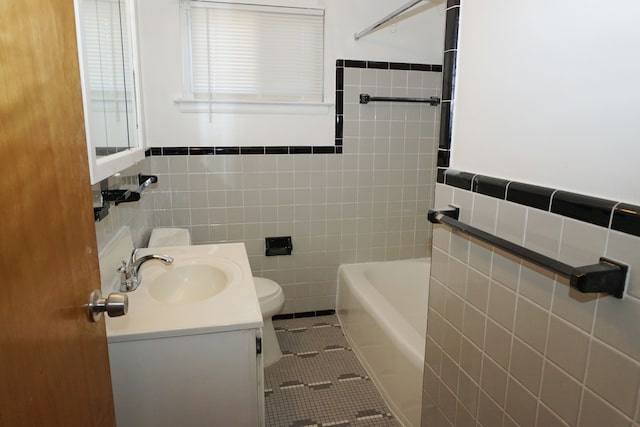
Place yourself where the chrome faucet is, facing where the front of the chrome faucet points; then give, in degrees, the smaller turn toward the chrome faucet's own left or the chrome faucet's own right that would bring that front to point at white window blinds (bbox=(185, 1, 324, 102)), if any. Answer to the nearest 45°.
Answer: approximately 45° to the chrome faucet's own left

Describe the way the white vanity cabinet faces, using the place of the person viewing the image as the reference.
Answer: facing to the right of the viewer

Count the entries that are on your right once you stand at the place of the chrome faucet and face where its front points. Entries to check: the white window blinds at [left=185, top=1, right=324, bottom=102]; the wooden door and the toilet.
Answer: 1

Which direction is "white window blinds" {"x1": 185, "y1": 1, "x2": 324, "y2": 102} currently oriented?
toward the camera

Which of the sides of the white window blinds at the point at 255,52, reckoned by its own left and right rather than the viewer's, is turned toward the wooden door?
front

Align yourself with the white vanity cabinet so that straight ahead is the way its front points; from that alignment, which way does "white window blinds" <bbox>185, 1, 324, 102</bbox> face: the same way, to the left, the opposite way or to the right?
to the right

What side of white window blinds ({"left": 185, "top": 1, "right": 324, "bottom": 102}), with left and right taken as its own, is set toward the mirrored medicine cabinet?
front

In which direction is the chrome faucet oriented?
to the viewer's right
